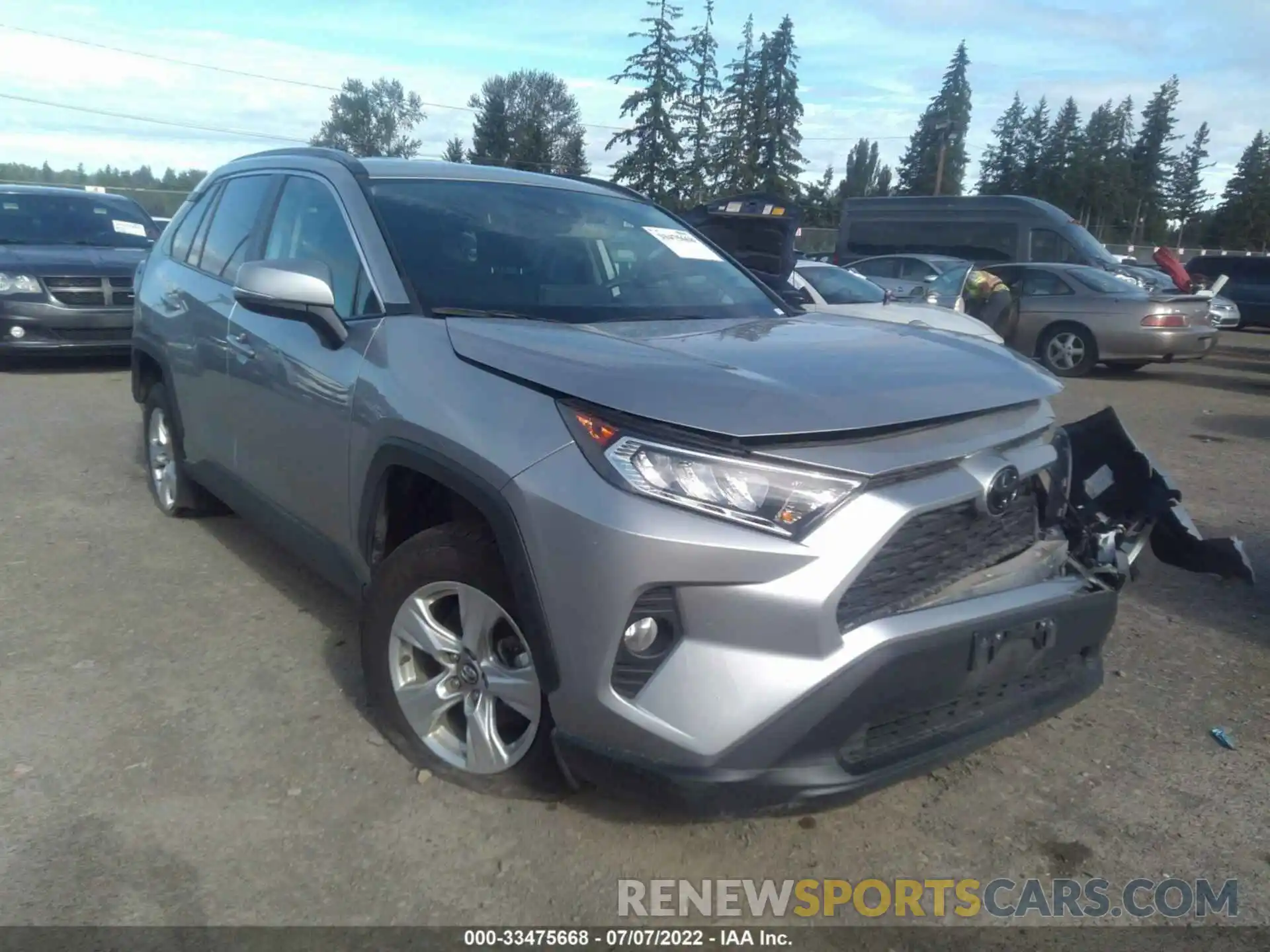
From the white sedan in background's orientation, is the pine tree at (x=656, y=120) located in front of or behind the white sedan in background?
behind

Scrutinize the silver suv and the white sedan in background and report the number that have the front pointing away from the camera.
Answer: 0

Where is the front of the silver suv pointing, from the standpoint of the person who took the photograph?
facing the viewer and to the right of the viewer

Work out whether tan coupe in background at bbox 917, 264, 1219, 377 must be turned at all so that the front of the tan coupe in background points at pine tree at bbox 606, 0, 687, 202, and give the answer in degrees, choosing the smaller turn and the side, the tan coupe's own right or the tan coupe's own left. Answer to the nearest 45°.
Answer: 0° — it already faces it

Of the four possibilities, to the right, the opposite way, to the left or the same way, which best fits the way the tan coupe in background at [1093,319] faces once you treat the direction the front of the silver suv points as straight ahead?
the opposite way

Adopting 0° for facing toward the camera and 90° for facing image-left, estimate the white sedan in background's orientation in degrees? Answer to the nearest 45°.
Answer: approximately 315°

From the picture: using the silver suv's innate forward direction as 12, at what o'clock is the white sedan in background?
The white sedan in background is roughly at 8 o'clock from the silver suv.

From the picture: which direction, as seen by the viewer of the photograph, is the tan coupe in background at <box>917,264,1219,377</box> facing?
facing away from the viewer and to the left of the viewer

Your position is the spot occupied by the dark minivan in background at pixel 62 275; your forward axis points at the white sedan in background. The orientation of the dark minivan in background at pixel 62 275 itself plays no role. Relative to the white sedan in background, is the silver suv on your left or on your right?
right

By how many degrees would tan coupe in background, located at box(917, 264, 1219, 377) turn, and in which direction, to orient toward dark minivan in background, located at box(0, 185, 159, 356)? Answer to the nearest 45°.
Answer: approximately 90° to its left

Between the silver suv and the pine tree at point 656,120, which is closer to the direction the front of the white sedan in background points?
the silver suv

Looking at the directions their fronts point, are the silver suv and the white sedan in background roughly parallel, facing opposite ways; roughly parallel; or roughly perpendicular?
roughly parallel

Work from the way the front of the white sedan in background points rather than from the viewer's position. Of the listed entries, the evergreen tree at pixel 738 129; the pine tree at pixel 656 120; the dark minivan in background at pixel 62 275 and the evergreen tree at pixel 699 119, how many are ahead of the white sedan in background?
0

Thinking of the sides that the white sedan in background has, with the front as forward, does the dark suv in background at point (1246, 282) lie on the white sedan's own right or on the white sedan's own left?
on the white sedan's own left
